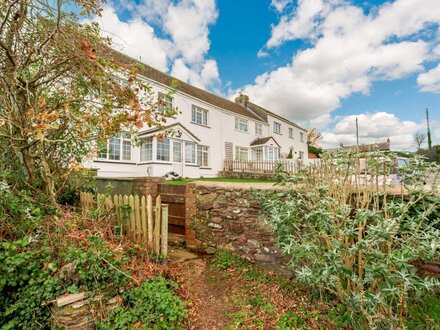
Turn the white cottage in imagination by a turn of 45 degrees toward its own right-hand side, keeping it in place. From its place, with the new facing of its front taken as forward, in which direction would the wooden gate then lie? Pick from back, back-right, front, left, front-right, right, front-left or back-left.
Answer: front
